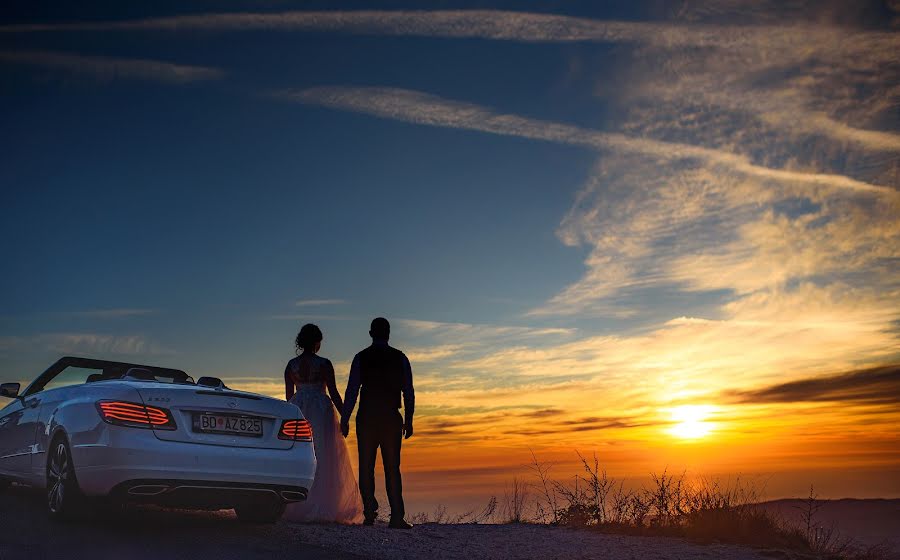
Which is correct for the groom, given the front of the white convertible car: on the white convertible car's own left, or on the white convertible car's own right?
on the white convertible car's own right

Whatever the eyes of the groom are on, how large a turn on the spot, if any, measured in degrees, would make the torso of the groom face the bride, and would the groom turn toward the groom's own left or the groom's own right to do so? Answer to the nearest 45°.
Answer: approximately 45° to the groom's own left

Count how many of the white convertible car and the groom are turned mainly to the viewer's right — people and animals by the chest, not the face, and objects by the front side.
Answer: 0

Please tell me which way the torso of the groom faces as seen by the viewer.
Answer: away from the camera

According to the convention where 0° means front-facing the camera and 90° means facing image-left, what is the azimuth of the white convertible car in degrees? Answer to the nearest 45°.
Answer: approximately 135°
